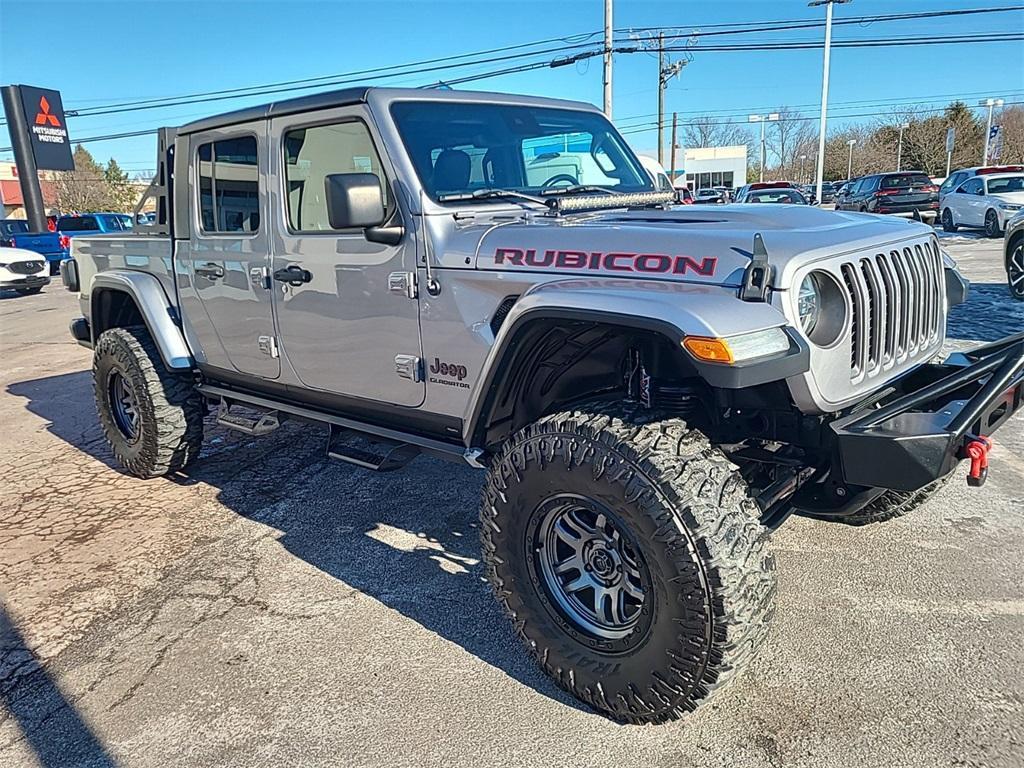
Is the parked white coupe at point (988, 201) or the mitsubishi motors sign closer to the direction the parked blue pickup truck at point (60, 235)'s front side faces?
the mitsubishi motors sign

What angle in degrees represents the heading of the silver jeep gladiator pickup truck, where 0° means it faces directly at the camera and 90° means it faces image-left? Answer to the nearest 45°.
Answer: approximately 315°

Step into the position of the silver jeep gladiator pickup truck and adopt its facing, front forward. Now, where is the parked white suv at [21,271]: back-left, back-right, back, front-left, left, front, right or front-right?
back

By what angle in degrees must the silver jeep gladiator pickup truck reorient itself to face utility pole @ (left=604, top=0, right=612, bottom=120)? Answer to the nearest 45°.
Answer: approximately 135° to its left

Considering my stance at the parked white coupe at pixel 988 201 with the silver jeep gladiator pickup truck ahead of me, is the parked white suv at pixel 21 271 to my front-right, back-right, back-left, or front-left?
front-right

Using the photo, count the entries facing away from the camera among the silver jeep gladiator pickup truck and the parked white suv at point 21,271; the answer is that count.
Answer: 0

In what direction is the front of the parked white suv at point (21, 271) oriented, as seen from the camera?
facing the viewer and to the right of the viewer

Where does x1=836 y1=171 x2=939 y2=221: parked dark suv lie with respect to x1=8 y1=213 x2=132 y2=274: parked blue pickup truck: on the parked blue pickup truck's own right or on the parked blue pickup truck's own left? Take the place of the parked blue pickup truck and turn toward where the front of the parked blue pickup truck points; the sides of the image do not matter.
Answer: on the parked blue pickup truck's own right

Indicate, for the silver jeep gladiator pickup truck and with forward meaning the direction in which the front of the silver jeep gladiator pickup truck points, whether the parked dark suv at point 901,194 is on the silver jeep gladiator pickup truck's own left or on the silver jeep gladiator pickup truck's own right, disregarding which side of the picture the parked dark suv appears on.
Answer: on the silver jeep gladiator pickup truck's own left

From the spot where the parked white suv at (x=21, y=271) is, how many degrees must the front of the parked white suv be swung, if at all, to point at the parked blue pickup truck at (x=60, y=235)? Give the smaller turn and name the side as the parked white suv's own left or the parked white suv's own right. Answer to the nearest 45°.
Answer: approximately 135° to the parked white suv's own left

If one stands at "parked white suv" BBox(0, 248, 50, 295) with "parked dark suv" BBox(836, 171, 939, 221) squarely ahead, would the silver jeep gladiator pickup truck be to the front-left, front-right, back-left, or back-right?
front-right

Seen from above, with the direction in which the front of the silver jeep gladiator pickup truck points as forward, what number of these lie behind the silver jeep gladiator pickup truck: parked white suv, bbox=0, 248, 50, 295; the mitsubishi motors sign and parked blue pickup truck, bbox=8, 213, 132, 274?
3

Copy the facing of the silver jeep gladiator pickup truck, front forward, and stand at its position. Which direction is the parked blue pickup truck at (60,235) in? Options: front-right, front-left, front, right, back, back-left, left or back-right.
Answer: back

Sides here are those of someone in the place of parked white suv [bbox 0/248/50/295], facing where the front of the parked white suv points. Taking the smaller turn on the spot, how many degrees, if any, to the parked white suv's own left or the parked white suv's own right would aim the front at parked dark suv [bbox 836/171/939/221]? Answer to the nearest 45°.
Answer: approximately 45° to the parked white suv's own left
